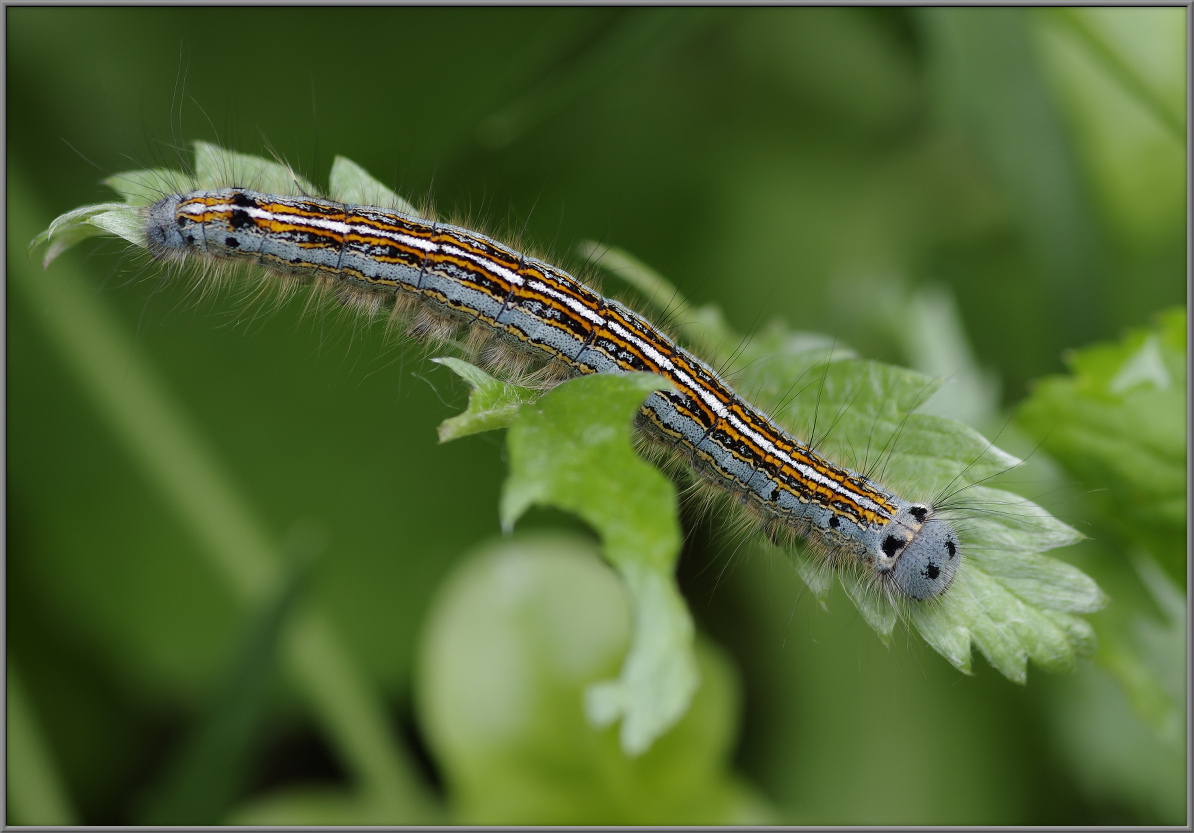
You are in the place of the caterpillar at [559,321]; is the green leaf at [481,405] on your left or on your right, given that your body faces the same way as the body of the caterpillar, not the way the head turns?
on your right

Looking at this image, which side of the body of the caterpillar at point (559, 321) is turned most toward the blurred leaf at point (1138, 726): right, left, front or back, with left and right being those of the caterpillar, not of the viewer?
front

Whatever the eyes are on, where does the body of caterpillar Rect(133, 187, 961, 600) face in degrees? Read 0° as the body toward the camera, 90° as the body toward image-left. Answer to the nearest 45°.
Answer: approximately 270°
